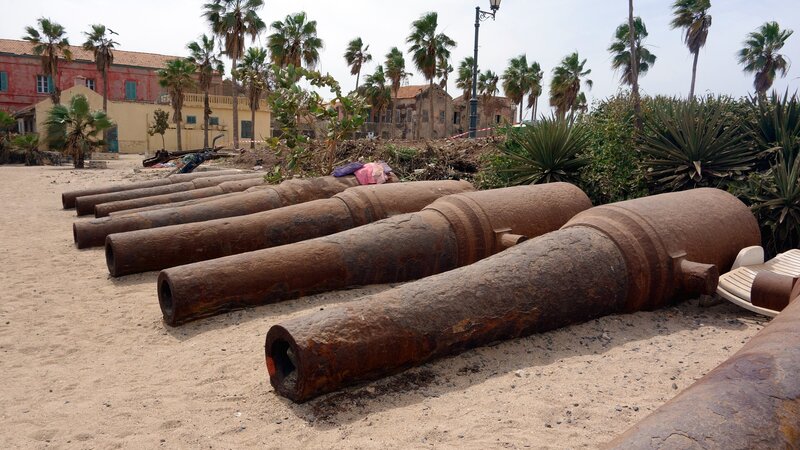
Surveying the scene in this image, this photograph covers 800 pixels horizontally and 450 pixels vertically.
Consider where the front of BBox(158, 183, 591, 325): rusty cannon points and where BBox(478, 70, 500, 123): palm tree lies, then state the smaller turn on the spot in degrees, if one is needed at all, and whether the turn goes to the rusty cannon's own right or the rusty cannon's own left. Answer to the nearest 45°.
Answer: approximately 135° to the rusty cannon's own right

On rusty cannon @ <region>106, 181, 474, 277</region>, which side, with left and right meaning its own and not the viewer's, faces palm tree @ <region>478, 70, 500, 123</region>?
back

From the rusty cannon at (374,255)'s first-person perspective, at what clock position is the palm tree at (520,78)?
The palm tree is roughly at 5 o'clock from the rusty cannon.

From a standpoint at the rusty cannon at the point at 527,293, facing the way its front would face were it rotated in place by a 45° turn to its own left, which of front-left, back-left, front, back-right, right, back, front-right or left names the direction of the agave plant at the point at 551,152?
back

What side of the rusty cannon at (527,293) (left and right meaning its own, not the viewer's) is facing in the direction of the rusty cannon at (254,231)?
right

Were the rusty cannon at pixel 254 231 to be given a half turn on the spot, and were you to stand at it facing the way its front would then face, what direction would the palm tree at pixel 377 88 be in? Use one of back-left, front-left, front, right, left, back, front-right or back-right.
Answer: front-left

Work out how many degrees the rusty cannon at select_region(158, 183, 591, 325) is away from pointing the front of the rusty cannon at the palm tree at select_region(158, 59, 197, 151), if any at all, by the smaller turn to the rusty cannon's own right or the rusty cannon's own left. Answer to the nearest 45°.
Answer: approximately 135° to the rusty cannon's own right

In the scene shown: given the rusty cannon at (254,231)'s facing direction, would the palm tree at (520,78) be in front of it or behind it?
behind

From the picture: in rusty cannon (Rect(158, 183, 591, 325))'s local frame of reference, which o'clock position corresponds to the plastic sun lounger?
The plastic sun lounger is roughly at 8 o'clock from the rusty cannon.

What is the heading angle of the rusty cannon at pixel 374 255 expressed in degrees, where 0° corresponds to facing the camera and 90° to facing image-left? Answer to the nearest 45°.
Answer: approximately 45°

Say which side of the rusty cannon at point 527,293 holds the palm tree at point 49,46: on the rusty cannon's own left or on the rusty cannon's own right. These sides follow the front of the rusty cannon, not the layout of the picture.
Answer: on the rusty cannon's own right
